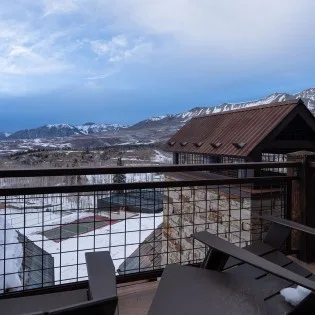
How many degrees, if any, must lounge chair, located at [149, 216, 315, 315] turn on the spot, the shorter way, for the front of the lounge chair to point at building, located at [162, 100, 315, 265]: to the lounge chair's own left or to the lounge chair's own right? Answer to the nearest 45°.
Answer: approximately 45° to the lounge chair's own right

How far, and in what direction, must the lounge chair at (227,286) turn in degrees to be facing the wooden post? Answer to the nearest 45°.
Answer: approximately 45° to its right

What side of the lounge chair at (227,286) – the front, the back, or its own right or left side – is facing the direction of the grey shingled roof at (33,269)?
front

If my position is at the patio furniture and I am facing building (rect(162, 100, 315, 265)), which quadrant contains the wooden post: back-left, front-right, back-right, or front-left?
front-right

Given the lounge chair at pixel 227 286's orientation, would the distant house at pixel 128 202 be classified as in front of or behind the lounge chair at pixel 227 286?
in front

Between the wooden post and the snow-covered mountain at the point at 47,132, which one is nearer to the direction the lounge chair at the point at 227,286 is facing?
the snow-covered mountain

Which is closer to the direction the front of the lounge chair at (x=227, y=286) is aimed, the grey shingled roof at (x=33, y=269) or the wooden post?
the grey shingled roof

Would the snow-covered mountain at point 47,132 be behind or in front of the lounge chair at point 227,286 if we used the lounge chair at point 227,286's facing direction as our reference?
in front

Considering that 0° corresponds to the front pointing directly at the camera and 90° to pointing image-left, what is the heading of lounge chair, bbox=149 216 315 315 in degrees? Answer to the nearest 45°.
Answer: approximately 135°
